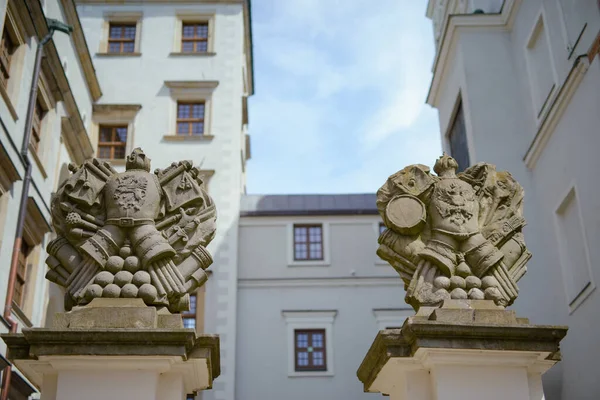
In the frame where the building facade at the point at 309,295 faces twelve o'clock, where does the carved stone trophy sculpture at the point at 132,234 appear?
The carved stone trophy sculpture is roughly at 12 o'clock from the building facade.

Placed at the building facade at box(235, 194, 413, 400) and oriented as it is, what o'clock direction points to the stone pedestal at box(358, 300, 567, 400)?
The stone pedestal is roughly at 12 o'clock from the building facade.

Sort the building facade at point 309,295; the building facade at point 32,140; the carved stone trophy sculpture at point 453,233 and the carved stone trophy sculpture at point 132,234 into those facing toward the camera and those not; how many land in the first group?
3

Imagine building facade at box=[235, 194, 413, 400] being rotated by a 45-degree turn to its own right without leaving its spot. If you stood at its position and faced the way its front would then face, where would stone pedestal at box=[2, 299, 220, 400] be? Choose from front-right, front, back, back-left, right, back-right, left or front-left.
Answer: front-left

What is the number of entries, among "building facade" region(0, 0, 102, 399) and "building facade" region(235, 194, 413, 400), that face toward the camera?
1

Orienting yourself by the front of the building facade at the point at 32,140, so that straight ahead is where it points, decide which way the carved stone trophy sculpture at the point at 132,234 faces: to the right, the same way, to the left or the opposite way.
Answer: to the right

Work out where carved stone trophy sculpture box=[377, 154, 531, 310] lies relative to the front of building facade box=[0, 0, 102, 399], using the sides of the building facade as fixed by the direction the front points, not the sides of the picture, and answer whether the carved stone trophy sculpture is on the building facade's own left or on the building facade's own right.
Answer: on the building facade's own right

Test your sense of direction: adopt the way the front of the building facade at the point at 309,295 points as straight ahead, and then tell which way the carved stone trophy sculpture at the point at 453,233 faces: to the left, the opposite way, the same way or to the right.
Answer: the same way

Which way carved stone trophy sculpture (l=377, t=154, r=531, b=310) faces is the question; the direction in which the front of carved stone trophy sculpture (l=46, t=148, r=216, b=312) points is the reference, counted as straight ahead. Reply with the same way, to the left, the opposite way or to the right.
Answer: the same way

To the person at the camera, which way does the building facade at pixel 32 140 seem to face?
facing to the right of the viewer

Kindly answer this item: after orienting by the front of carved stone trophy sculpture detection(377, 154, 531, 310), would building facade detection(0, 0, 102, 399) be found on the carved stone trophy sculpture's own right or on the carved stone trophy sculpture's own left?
on the carved stone trophy sculpture's own right

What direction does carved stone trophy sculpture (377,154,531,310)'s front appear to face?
toward the camera

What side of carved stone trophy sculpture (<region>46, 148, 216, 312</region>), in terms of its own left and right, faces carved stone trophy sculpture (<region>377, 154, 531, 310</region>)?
left

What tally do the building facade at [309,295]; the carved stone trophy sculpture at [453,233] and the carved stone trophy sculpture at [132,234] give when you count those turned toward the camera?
3

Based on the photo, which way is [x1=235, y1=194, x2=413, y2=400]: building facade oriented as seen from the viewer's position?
toward the camera

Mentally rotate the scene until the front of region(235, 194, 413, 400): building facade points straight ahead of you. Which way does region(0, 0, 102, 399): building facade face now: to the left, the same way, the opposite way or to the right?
to the left
